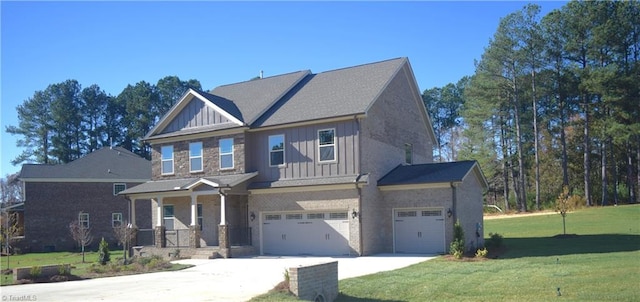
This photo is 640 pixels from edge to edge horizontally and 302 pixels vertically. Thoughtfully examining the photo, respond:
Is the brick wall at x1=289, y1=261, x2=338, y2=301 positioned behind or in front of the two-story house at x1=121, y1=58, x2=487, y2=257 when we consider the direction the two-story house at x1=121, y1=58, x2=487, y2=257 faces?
in front

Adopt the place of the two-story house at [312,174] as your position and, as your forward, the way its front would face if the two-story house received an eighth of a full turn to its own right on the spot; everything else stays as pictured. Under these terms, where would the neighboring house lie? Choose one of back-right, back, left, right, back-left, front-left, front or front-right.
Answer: front-right

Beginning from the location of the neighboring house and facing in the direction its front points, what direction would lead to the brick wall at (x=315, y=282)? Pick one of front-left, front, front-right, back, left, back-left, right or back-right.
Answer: left

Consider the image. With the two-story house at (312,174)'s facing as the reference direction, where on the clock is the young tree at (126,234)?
The young tree is roughly at 2 o'clock from the two-story house.

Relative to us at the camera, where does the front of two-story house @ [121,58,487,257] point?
facing the viewer and to the left of the viewer

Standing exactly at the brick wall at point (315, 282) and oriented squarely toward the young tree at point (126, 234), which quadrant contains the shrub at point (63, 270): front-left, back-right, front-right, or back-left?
front-left

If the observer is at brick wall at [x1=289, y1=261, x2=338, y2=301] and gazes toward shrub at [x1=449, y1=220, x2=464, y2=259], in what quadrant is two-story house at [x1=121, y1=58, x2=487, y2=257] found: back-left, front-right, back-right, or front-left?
front-left

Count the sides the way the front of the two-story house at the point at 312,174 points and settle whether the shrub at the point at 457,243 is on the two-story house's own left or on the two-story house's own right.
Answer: on the two-story house's own left
